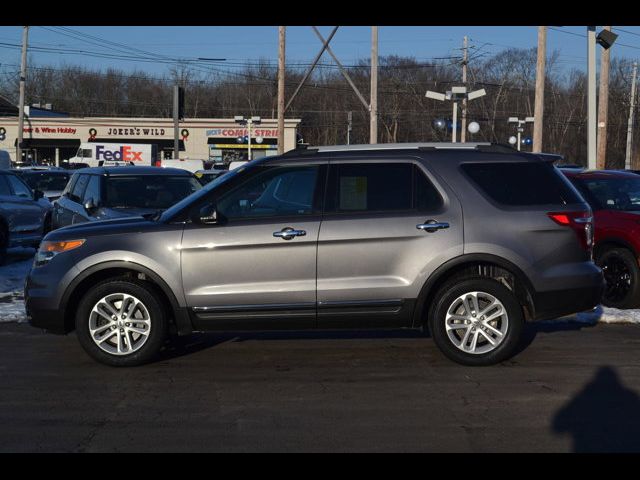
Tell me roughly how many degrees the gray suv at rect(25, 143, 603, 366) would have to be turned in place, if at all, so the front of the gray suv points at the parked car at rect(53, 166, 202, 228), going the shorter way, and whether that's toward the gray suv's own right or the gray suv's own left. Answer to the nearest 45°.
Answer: approximately 45° to the gray suv's own right

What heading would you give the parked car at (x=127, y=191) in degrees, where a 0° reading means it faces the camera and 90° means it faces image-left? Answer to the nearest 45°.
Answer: approximately 315°

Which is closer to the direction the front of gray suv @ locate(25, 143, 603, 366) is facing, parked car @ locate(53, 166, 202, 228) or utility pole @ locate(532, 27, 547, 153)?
the parked car

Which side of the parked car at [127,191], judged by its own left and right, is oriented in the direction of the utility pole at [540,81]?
left

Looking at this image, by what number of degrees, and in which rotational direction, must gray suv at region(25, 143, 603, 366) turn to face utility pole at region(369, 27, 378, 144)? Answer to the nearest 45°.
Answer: approximately 90° to its right

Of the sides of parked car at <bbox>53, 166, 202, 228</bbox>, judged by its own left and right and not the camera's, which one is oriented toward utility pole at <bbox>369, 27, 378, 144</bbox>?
left

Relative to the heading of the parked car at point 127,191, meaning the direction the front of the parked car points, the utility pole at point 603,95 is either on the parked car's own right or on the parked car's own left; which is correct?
on the parked car's own left

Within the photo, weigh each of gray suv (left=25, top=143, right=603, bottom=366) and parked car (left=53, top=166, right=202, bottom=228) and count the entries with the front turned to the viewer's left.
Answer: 1

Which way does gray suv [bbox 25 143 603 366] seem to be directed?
to the viewer's left
